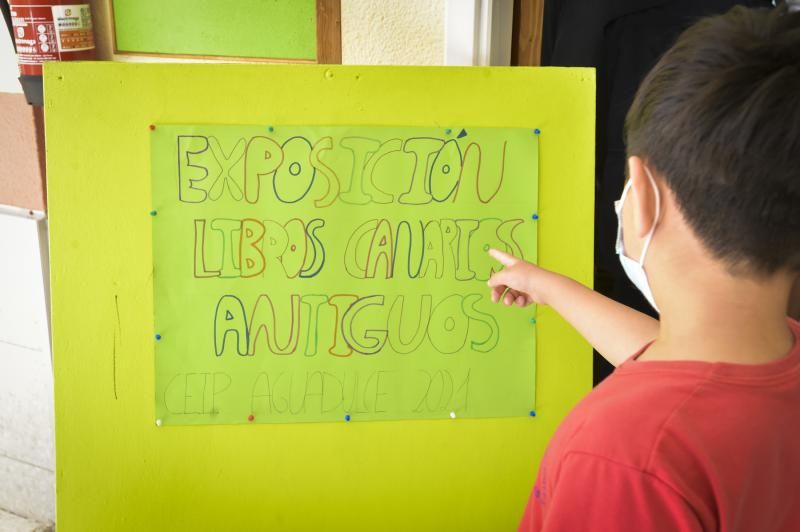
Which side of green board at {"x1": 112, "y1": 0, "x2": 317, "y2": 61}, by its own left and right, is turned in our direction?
front

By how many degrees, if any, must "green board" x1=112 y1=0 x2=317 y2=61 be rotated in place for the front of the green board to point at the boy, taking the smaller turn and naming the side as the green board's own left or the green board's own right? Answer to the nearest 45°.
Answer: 0° — it already faces them

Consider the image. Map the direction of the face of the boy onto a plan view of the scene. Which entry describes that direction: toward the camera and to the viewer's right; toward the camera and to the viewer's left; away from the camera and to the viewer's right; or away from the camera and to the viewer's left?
away from the camera and to the viewer's left

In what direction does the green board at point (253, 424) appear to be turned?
toward the camera

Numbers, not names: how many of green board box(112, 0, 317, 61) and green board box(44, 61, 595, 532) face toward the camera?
2
